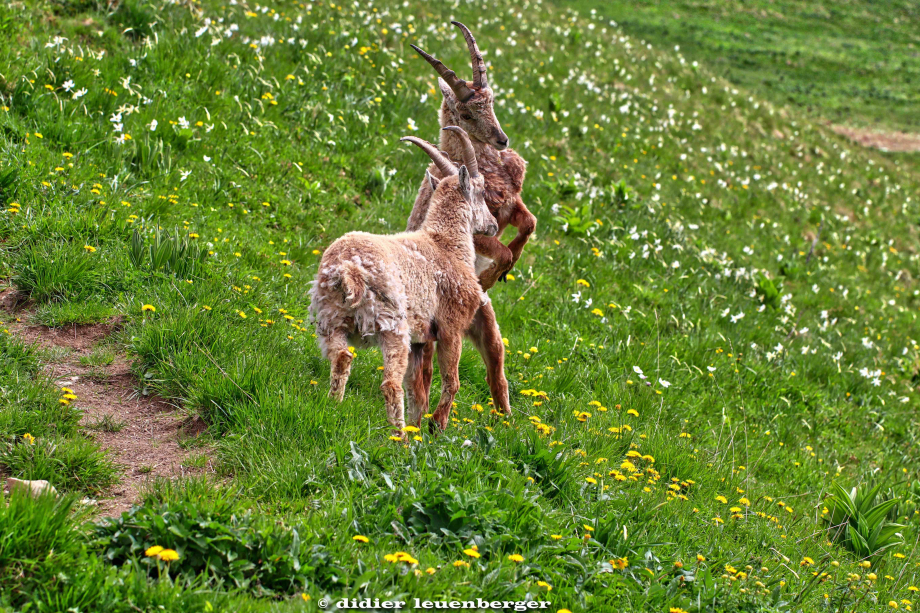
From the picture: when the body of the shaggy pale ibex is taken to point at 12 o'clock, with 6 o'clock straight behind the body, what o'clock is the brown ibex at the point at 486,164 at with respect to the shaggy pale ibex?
The brown ibex is roughly at 11 o'clock from the shaggy pale ibex.

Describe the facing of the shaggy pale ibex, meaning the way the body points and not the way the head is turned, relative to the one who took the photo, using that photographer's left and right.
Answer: facing away from the viewer and to the right of the viewer

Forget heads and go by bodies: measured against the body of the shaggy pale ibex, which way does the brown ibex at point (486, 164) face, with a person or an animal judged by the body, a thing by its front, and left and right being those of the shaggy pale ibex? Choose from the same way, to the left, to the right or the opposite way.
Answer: to the right

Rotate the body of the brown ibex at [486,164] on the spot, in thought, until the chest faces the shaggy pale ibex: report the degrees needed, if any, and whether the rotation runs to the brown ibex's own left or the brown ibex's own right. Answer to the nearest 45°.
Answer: approximately 45° to the brown ibex's own right

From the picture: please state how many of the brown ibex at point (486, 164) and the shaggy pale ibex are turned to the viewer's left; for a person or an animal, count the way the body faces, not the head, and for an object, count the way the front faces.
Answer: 0

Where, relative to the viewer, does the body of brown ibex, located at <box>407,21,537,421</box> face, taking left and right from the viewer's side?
facing the viewer and to the right of the viewer
